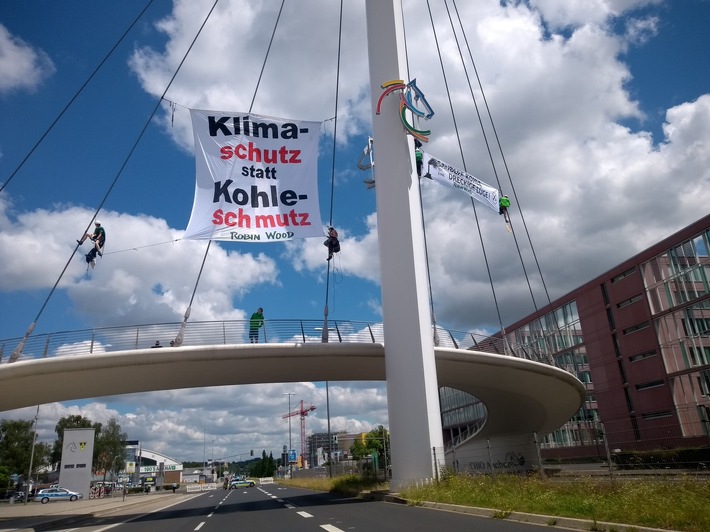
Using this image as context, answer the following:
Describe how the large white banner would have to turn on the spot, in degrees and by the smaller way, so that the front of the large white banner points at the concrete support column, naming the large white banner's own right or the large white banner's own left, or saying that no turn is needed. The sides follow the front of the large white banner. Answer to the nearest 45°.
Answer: approximately 90° to the large white banner's own left

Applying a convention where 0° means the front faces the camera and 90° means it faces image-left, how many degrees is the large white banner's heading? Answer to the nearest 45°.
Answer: approximately 0°

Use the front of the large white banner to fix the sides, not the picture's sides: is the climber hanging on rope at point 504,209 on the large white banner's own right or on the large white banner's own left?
on the large white banner's own left

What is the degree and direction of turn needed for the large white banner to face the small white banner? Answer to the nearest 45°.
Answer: approximately 90° to its left

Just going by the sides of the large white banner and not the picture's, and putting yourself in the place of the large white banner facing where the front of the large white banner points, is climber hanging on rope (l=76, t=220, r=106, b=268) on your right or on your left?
on your right

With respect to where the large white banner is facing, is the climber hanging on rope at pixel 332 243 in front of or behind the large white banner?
behind
